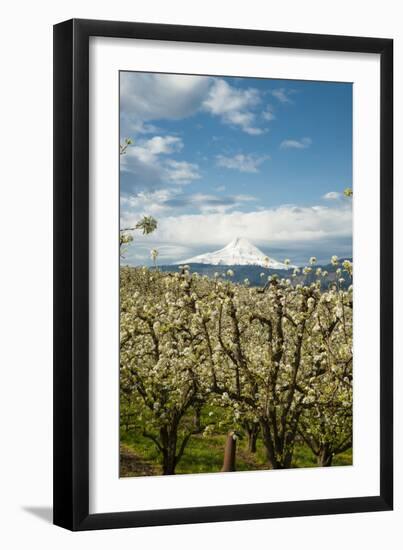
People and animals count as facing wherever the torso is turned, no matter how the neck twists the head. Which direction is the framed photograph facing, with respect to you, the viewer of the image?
facing the viewer and to the right of the viewer
